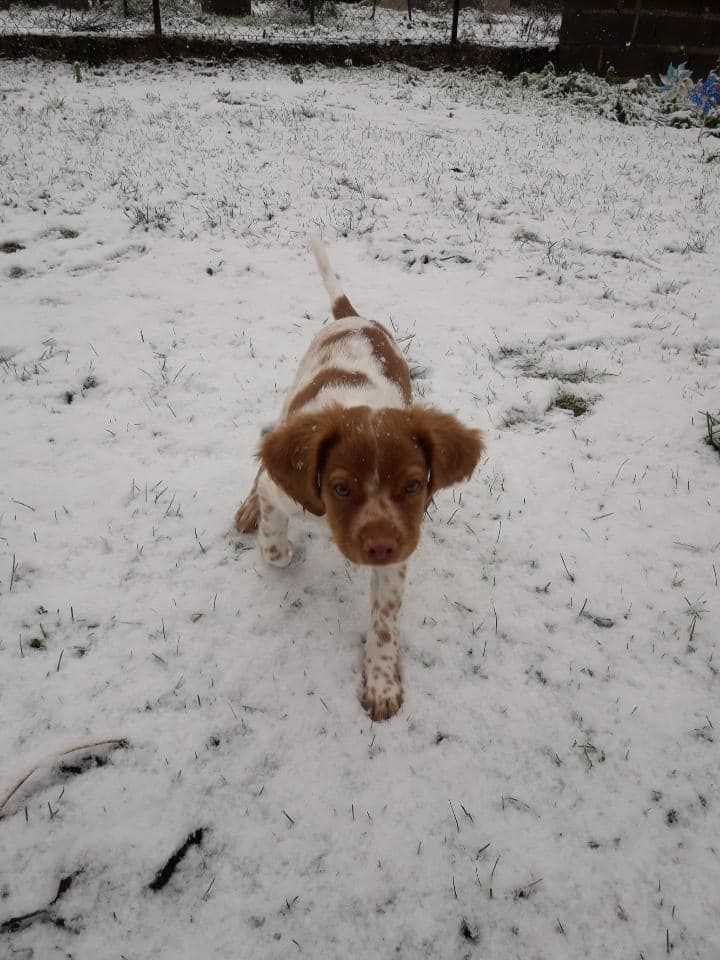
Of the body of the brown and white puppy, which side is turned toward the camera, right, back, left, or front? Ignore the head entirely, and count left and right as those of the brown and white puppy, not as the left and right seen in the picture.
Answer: front

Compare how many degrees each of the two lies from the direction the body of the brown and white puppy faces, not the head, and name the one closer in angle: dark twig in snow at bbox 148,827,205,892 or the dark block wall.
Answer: the dark twig in snow

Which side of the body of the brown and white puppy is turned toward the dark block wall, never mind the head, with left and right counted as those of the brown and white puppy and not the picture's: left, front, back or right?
back

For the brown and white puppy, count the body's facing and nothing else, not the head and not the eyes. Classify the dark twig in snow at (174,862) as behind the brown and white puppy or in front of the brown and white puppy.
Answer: in front
